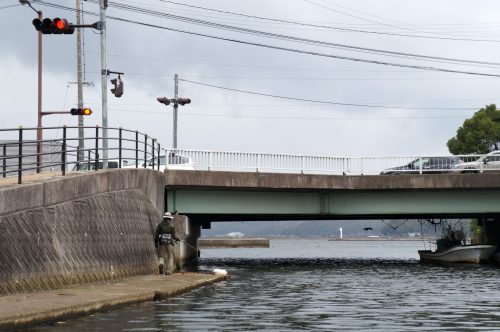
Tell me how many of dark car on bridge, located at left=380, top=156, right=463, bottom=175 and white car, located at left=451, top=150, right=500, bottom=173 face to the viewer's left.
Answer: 2

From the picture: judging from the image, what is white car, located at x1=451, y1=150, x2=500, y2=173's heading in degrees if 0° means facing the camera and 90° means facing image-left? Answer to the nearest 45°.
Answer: approximately 90°

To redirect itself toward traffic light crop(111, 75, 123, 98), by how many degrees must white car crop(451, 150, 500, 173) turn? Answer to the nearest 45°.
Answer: approximately 45° to its left

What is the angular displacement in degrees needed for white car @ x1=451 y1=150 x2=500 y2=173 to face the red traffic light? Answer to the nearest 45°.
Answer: approximately 45° to its left

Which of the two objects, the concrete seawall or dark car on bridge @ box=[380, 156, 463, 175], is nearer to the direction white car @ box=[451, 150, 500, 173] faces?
the dark car on bridge

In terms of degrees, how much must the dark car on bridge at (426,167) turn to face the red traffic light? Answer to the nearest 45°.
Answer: approximately 45° to its left

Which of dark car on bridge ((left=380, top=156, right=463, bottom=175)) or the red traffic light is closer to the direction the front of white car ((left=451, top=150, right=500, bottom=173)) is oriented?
the dark car on bridge

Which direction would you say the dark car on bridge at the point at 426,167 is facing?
to the viewer's left

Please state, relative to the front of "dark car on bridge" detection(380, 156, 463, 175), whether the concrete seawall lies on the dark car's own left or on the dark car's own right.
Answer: on the dark car's own left
